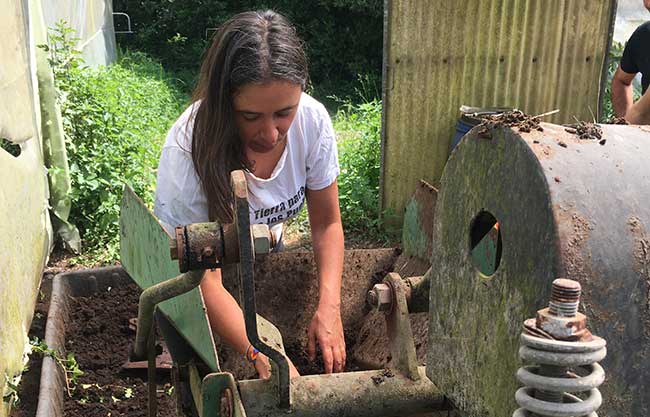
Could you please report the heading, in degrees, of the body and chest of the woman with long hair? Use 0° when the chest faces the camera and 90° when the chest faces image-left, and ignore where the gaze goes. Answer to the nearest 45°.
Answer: approximately 315°

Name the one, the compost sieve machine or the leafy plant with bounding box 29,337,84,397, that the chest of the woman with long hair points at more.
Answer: the compost sieve machine

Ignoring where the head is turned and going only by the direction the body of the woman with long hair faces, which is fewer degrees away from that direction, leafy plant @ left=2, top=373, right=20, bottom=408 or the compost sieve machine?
the compost sieve machine
